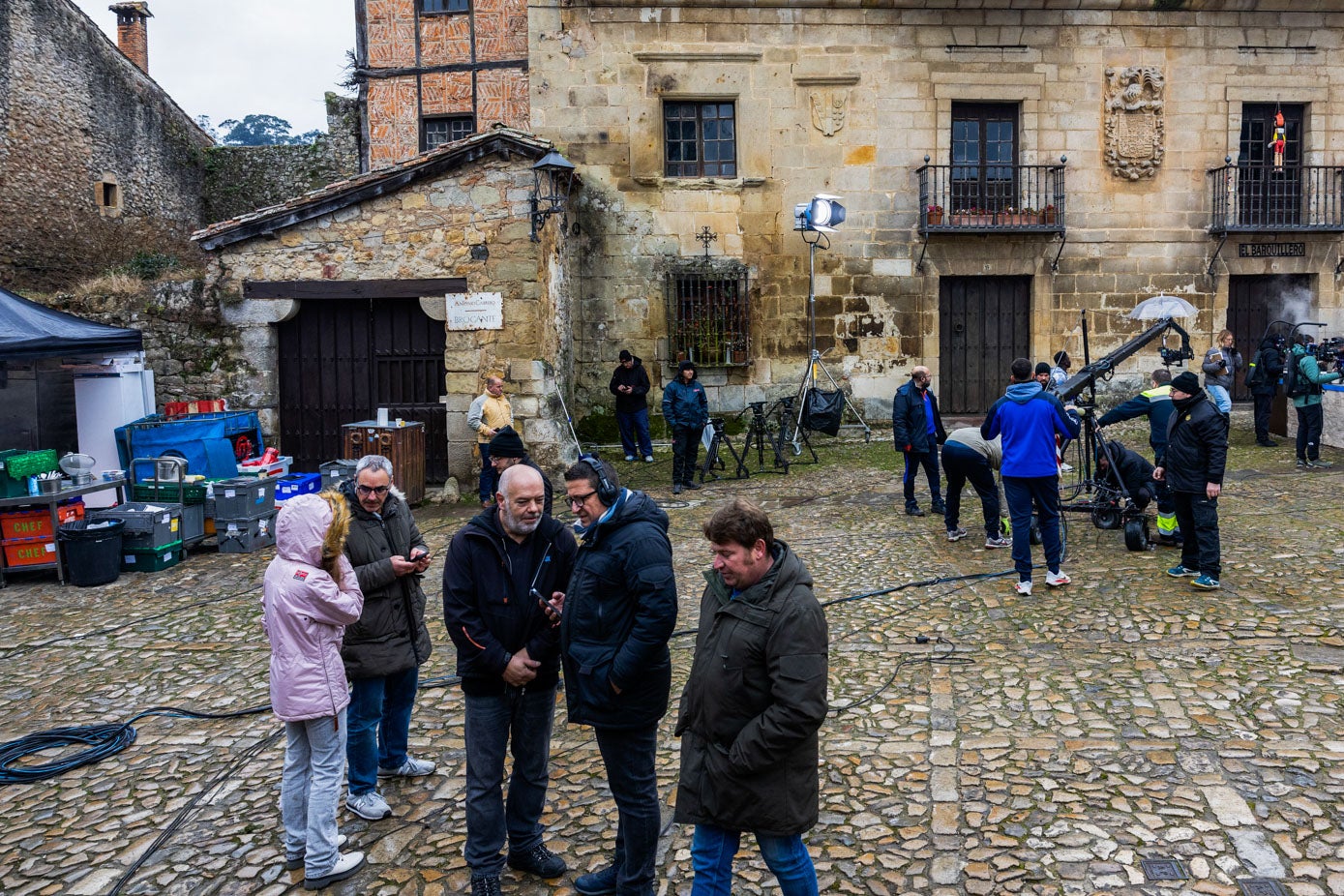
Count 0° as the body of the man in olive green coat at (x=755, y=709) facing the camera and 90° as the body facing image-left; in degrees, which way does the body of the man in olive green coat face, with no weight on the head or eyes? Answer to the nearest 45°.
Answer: approximately 45°

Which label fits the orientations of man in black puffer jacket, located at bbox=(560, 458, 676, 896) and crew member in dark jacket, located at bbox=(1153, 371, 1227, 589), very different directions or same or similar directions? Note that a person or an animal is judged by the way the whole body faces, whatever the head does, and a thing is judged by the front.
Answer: same or similar directions

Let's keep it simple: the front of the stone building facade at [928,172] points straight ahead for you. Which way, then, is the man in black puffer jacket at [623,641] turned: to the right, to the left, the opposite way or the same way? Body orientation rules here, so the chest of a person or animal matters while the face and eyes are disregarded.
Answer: to the right

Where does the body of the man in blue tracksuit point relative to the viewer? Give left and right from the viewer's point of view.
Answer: facing away from the viewer

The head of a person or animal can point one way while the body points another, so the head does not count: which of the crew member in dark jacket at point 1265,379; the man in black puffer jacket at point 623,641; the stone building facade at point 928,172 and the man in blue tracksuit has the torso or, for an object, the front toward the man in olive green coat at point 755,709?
the stone building facade

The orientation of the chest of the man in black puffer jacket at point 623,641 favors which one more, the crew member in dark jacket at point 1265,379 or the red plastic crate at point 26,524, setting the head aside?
the red plastic crate

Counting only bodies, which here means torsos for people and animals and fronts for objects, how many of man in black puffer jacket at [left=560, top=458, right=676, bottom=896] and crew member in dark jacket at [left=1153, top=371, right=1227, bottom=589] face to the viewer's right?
0

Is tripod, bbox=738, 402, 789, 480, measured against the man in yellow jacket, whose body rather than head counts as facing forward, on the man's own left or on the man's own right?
on the man's own left

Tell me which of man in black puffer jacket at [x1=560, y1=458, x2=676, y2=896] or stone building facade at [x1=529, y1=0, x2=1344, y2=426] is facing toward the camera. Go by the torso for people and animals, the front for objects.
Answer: the stone building facade

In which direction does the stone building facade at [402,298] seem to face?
toward the camera

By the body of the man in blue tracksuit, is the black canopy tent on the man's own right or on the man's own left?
on the man's own left
